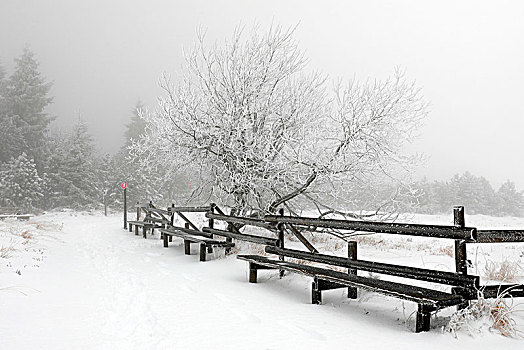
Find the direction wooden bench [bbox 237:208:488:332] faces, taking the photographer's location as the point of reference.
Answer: facing the viewer and to the left of the viewer

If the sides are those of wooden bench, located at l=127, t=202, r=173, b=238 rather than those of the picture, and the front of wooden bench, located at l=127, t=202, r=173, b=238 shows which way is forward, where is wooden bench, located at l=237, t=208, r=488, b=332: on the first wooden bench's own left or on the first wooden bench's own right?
on the first wooden bench's own left

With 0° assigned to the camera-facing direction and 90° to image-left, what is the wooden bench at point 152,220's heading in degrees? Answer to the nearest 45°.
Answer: approximately 45°

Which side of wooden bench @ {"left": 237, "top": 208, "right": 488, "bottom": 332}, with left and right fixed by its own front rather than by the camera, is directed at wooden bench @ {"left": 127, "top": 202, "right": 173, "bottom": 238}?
right

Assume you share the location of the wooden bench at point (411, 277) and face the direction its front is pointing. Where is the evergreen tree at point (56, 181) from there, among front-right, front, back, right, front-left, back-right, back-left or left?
right

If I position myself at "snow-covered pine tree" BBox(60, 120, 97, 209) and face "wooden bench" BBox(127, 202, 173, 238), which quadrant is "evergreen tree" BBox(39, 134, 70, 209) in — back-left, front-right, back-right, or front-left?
back-right

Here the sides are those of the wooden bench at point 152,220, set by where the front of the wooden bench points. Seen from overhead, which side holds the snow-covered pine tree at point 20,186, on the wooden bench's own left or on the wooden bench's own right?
on the wooden bench's own right

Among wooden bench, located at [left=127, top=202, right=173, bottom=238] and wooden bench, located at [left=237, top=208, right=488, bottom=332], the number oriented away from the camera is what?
0

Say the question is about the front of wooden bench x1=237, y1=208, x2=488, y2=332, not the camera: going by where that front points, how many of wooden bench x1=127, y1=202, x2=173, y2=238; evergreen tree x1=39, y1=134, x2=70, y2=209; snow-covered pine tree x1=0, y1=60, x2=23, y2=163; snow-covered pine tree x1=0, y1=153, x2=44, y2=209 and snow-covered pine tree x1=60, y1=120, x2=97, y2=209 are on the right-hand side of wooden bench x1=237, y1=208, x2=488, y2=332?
5

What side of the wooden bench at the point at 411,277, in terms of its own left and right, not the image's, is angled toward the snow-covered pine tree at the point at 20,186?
right
